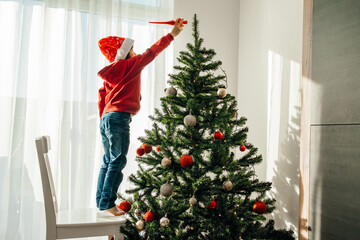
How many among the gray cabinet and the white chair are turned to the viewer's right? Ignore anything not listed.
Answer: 1

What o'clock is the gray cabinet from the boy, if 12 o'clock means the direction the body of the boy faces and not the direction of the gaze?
The gray cabinet is roughly at 2 o'clock from the boy.

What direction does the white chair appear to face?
to the viewer's right

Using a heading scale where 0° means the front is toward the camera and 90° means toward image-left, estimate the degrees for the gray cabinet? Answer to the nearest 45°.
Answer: approximately 0°

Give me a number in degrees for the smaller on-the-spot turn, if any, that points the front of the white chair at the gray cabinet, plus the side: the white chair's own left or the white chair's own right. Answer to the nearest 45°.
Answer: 0° — it already faces it

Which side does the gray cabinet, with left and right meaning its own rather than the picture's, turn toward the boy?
right

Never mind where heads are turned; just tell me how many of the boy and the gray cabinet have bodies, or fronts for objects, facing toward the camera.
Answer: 1

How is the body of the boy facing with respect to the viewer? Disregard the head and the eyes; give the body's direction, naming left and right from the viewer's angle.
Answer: facing away from the viewer and to the right of the viewer
